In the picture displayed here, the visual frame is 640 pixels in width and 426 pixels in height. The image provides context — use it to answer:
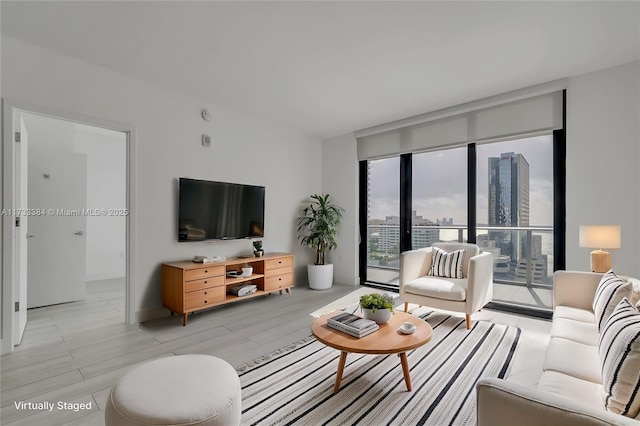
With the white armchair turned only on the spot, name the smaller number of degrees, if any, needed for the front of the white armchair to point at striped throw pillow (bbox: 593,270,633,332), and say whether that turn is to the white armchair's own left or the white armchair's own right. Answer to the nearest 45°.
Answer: approximately 90° to the white armchair's own left

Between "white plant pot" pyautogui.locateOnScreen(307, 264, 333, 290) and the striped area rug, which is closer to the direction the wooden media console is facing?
the striped area rug

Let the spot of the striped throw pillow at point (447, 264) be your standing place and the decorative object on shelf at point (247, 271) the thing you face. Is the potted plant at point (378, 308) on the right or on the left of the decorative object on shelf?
left

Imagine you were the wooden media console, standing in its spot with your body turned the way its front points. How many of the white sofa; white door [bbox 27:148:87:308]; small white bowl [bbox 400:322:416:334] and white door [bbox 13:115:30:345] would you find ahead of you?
2

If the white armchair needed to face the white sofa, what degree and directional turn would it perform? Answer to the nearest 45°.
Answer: approximately 45° to its left

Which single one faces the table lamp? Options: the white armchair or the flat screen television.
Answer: the flat screen television

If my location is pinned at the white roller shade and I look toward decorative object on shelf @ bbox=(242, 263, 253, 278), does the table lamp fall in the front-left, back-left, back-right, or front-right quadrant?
back-left

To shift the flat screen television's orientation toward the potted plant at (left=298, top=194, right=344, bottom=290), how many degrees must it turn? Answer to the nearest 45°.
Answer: approximately 45° to its left

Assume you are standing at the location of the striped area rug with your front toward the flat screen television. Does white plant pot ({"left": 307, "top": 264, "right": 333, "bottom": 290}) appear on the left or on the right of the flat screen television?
right

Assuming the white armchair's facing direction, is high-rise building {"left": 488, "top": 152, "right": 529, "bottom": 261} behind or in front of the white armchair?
behind

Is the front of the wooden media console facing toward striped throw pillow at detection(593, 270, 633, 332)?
yes

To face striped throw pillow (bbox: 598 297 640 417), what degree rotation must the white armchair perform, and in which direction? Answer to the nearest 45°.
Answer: approximately 45° to its left
